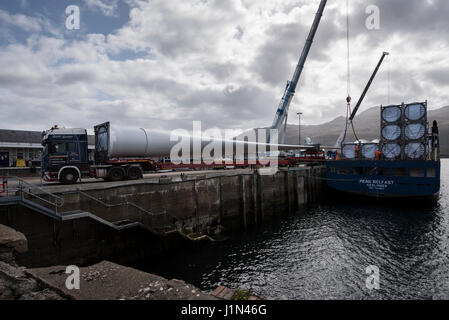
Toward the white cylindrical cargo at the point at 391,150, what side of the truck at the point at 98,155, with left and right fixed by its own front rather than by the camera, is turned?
back

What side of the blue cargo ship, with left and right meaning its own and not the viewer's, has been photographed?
back

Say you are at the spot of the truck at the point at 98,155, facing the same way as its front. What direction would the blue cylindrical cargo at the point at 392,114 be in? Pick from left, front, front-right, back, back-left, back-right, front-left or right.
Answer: back

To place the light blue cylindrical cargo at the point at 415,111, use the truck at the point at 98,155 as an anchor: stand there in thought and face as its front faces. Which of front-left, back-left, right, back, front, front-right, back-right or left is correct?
back

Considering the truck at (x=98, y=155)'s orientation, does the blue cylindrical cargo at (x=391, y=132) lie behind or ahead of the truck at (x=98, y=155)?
behind

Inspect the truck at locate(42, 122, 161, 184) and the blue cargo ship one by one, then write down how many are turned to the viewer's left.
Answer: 1

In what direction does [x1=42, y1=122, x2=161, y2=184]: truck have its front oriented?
to the viewer's left

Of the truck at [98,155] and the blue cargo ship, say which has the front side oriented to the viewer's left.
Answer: the truck
